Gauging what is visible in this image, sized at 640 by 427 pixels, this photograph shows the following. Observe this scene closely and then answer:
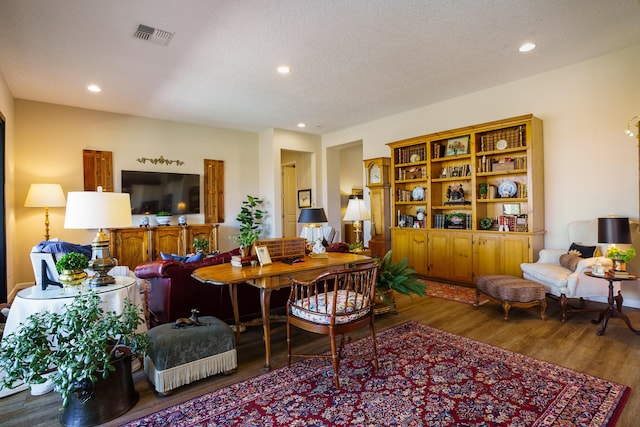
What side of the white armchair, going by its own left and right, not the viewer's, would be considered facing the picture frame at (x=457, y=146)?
right

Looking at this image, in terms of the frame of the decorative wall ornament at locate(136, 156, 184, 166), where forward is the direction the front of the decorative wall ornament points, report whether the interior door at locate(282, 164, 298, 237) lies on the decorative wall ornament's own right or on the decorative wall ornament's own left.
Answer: on the decorative wall ornament's own left

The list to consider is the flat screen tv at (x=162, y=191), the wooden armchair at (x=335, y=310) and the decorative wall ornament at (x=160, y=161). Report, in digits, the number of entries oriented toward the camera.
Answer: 2

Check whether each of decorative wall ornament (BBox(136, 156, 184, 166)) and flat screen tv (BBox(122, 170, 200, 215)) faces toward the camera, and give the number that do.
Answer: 2

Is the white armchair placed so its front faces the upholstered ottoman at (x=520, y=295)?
yes

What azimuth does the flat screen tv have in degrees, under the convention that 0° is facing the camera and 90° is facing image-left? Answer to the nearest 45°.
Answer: approximately 0°

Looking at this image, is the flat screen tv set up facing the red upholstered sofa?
yes
